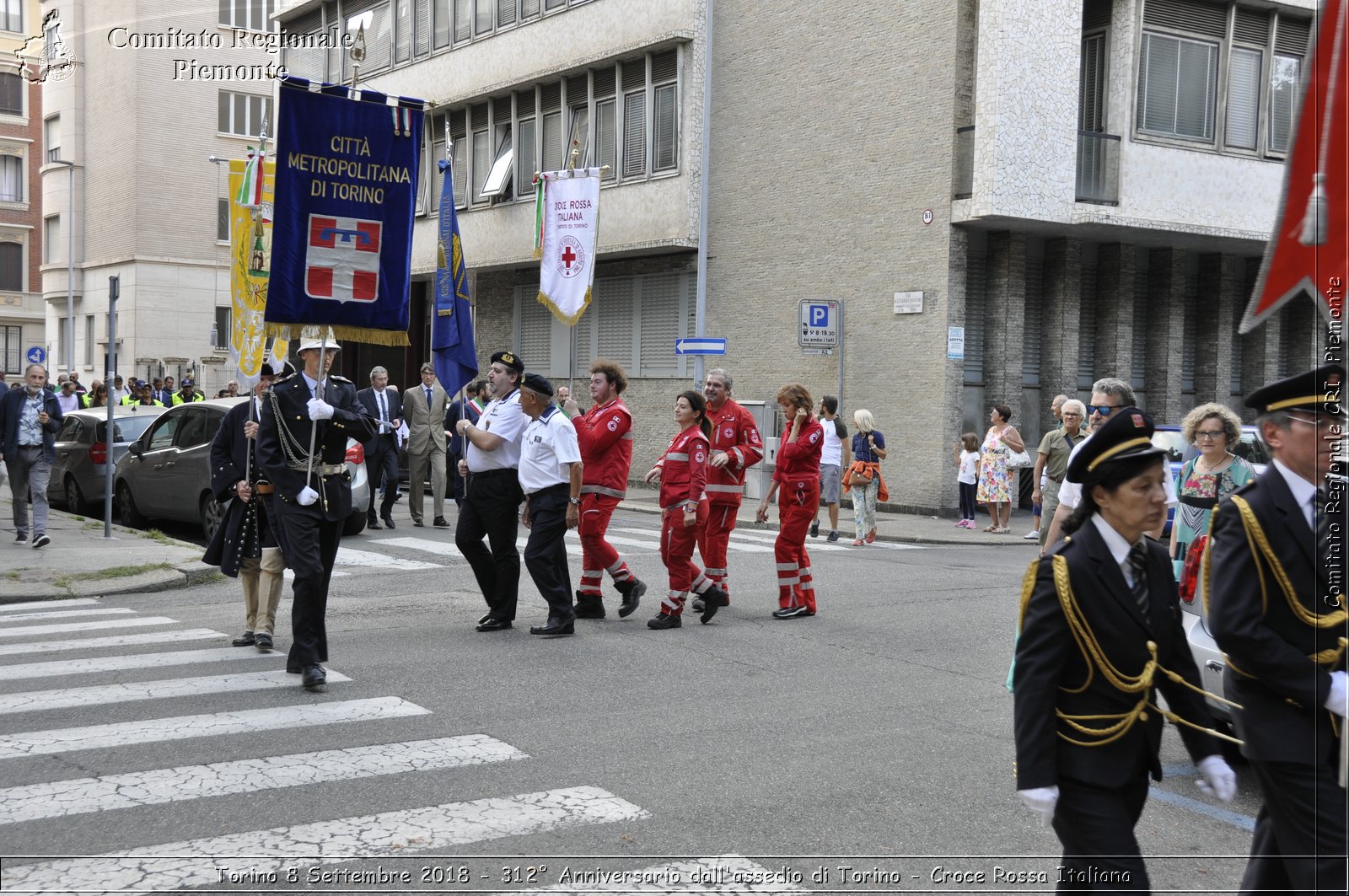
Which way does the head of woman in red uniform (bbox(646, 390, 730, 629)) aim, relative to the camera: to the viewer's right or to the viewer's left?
to the viewer's left

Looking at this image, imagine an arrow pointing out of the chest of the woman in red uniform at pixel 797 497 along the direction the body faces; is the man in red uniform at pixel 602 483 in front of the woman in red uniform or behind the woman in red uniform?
in front

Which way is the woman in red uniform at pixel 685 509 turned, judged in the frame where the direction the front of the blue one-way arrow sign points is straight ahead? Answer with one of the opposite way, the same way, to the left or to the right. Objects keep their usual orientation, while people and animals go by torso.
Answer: to the right

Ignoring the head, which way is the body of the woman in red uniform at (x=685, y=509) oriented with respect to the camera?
to the viewer's left

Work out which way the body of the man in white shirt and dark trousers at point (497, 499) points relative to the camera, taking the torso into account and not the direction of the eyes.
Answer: to the viewer's left

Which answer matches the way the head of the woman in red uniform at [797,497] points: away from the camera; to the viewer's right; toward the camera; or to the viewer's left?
to the viewer's left

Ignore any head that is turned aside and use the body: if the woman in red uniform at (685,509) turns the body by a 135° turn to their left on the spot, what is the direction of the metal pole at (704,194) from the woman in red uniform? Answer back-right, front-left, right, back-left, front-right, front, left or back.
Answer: back-left

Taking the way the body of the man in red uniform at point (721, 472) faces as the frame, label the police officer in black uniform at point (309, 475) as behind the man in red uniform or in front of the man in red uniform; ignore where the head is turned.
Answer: in front

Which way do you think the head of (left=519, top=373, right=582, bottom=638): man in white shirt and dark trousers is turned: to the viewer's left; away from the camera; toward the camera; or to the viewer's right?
to the viewer's left

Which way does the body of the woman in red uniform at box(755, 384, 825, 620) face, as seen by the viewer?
to the viewer's left

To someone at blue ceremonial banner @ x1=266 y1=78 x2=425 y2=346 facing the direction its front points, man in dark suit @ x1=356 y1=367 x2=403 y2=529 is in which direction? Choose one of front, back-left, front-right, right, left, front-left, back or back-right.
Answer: back

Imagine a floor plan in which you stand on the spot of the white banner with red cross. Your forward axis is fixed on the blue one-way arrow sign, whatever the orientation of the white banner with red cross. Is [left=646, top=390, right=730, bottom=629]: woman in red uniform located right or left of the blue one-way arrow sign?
right

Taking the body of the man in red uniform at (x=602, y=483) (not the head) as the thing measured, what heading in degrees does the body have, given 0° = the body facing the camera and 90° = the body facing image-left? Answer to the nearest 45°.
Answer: approximately 90°
